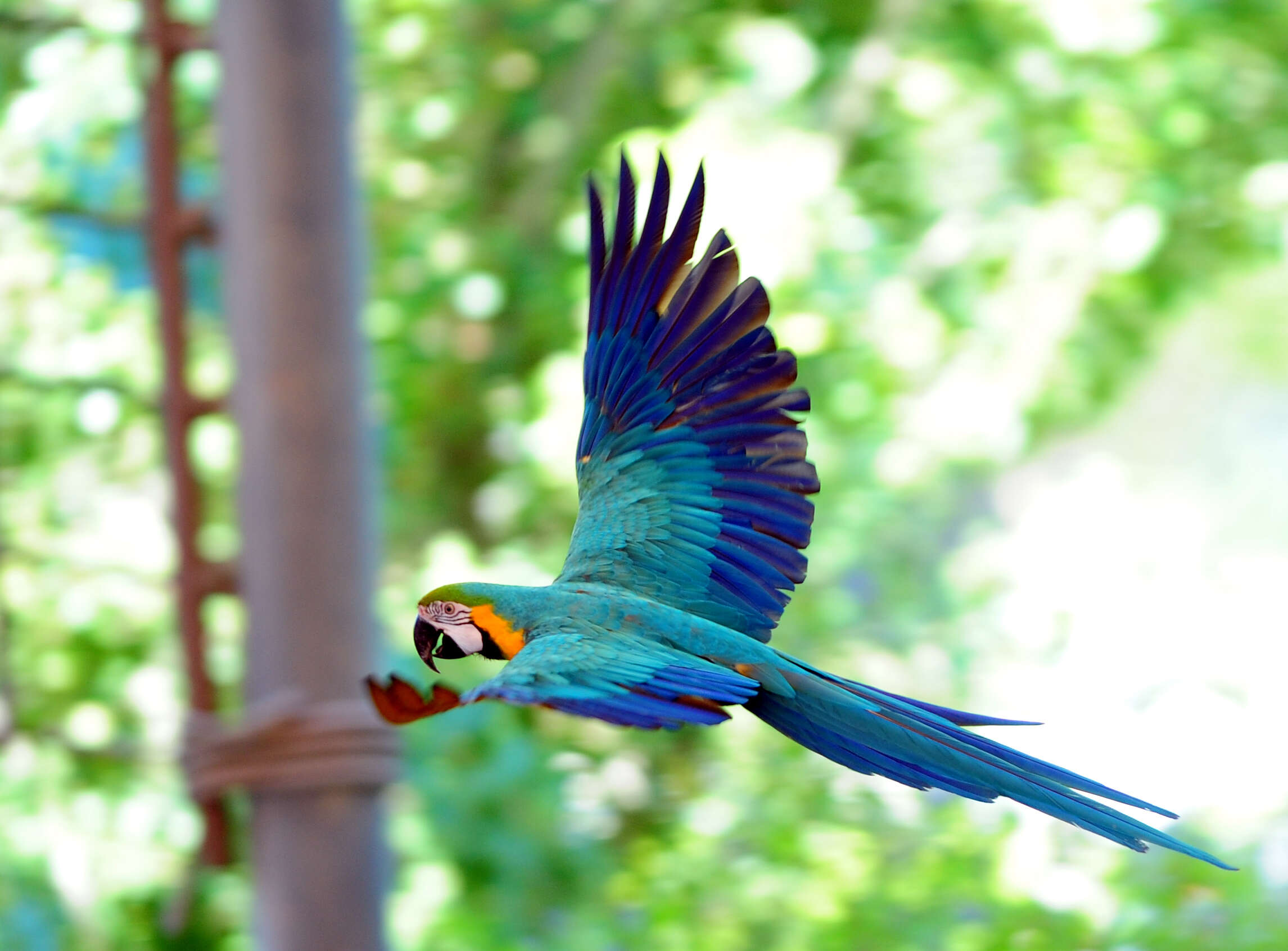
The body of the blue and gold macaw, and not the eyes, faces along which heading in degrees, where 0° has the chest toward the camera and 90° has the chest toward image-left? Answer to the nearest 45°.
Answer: approximately 90°
